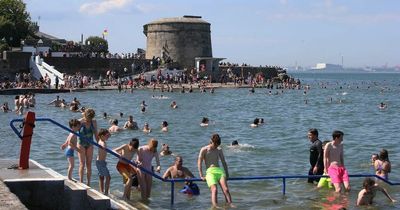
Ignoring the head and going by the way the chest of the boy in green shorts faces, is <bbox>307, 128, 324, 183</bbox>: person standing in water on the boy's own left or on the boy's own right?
on the boy's own left

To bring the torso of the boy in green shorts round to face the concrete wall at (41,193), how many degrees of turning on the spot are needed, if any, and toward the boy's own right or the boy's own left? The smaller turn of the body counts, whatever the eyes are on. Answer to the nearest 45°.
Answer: approximately 45° to the boy's own right

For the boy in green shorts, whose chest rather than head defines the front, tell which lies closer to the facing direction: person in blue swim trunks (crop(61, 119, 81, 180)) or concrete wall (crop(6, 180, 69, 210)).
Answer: the concrete wall

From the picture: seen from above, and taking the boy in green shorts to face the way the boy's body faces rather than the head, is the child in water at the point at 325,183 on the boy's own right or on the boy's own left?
on the boy's own left

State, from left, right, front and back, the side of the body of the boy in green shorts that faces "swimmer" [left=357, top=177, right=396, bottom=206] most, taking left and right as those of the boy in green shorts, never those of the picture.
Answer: left

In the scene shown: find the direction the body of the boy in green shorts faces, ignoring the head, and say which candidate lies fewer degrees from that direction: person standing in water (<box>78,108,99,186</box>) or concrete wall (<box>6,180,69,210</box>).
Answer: the concrete wall

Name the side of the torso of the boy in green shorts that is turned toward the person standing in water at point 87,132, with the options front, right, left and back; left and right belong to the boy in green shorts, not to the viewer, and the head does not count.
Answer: right

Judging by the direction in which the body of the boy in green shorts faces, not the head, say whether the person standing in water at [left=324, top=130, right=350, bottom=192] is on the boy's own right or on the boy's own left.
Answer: on the boy's own left

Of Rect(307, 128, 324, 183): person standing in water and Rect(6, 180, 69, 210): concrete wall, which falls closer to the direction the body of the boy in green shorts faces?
the concrete wall

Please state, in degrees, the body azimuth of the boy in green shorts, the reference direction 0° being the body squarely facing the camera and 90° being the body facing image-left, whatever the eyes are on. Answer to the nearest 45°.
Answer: approximately 0°
